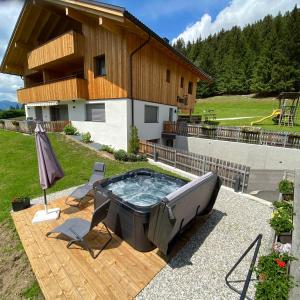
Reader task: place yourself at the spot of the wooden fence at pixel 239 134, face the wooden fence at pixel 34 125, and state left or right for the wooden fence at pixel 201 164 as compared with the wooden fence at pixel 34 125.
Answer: left

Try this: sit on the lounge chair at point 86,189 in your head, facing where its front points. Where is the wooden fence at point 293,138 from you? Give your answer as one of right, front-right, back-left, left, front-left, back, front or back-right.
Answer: back-left

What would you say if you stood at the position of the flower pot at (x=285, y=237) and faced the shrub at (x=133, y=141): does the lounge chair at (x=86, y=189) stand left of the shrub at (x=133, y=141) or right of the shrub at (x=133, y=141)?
left

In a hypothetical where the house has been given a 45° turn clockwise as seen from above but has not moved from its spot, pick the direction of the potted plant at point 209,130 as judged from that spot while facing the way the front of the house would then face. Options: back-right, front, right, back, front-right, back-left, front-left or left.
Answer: back

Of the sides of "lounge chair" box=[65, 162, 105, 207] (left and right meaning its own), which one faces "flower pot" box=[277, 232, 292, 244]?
left

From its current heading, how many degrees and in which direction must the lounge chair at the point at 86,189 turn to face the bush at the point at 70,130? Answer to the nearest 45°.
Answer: approximately 135° to its right

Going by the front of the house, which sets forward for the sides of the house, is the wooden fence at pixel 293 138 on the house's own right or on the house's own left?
on the house's own left

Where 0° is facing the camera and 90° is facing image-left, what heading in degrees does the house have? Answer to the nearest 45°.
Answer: approximately 45°

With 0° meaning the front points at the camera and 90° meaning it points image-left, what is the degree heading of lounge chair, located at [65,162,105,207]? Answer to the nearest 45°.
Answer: approximately 45°

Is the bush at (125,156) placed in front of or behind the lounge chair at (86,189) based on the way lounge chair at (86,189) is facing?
behind

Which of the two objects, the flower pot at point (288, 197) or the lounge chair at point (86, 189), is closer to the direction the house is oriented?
the lounge chair

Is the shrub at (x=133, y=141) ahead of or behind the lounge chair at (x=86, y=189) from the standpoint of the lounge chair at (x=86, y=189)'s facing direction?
behind
